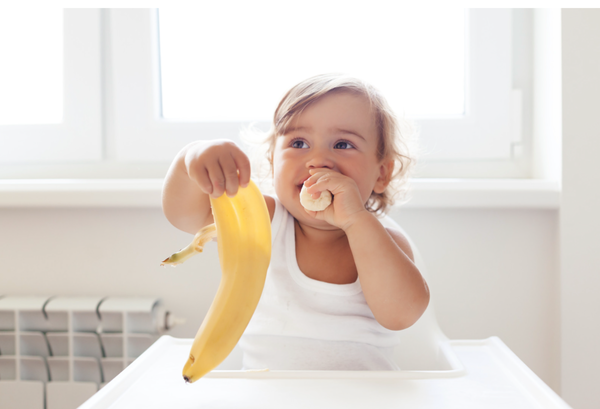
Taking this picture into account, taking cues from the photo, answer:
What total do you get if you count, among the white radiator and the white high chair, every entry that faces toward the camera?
2

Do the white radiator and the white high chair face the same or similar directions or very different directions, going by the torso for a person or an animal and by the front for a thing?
same or similar directions

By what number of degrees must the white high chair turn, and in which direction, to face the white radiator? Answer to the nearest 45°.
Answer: approximately 135° to its right

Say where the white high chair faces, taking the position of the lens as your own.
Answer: facing the viewer

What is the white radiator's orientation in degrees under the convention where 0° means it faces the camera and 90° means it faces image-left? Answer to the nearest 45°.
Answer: approximately 0°
